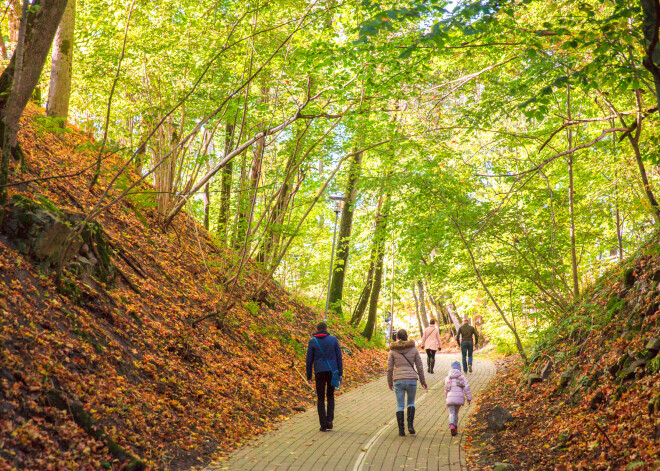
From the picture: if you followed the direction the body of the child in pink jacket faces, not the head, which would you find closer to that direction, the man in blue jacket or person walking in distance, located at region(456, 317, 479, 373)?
the person walking in distance

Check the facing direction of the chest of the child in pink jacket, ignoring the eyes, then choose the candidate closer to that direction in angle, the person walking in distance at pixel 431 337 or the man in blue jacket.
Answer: the person walking in distance

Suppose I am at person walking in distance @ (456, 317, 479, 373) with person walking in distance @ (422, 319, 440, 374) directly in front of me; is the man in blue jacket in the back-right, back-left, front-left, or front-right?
front-left

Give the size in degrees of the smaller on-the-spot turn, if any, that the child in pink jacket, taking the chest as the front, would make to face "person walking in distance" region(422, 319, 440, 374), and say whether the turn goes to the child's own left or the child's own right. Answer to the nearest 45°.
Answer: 0° — they already face them

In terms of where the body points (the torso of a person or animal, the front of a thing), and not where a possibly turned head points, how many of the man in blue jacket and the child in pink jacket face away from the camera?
2

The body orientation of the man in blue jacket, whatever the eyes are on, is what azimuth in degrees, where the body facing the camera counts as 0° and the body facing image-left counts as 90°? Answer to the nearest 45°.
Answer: approximately 180°

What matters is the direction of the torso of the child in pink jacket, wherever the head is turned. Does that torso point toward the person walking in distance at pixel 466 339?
yes

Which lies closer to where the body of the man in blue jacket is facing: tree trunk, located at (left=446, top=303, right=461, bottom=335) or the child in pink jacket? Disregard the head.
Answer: the tree trunk

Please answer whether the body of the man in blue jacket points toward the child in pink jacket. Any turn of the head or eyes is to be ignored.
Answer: no

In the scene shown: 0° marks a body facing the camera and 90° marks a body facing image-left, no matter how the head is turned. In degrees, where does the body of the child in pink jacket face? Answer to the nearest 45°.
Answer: approximately 180°

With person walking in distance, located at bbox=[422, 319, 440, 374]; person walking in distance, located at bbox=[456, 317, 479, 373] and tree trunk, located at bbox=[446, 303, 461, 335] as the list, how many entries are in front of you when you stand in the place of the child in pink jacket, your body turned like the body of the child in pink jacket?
3

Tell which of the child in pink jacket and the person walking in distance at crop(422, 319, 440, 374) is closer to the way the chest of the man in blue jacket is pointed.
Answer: the person walking in distance

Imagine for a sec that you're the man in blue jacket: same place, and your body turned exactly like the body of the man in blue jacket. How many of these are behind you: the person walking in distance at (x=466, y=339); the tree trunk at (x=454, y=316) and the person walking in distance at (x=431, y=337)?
0

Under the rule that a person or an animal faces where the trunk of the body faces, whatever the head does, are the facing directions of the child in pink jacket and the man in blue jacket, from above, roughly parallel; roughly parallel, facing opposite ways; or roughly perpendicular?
roughly parallel

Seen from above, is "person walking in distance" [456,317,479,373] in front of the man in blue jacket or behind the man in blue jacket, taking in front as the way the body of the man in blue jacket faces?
in front
